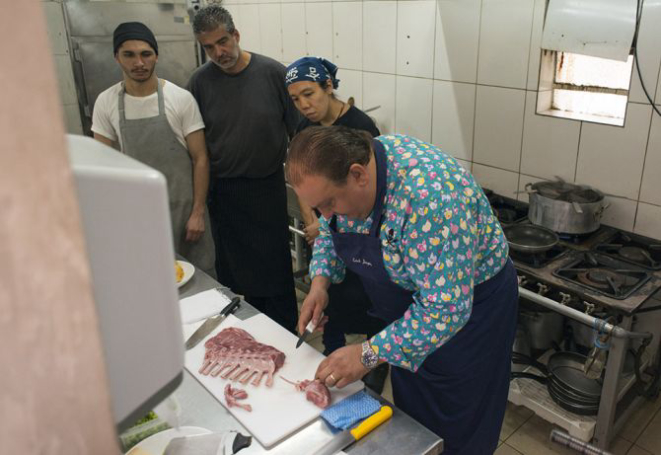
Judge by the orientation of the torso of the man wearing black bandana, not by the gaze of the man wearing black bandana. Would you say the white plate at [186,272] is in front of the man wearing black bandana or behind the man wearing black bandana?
in front

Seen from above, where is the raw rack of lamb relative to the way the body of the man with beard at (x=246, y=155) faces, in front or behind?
in front

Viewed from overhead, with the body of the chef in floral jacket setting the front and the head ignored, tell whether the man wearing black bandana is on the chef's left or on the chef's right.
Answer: on the chef's right

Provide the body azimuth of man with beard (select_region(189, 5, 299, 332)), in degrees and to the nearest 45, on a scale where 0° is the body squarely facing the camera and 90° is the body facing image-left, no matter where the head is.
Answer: approximately 0°

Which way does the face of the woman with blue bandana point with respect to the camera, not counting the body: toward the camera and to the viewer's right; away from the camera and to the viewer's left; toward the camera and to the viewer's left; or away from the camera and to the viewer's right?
toward the camera and to the viewer's left

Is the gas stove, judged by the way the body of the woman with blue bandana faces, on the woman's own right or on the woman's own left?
on the woman's own left

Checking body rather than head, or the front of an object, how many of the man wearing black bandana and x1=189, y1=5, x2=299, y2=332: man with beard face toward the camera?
2

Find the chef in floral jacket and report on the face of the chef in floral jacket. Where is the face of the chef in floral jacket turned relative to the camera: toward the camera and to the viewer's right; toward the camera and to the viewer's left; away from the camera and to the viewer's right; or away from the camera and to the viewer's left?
toward the camera and to the viewer's left

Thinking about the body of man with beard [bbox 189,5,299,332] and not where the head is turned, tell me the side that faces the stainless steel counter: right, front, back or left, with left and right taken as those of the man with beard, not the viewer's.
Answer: front

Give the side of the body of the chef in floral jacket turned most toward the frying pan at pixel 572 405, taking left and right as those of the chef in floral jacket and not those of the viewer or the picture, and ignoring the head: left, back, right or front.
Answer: back

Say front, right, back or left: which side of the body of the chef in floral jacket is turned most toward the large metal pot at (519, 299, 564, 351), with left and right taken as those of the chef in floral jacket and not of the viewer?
back
